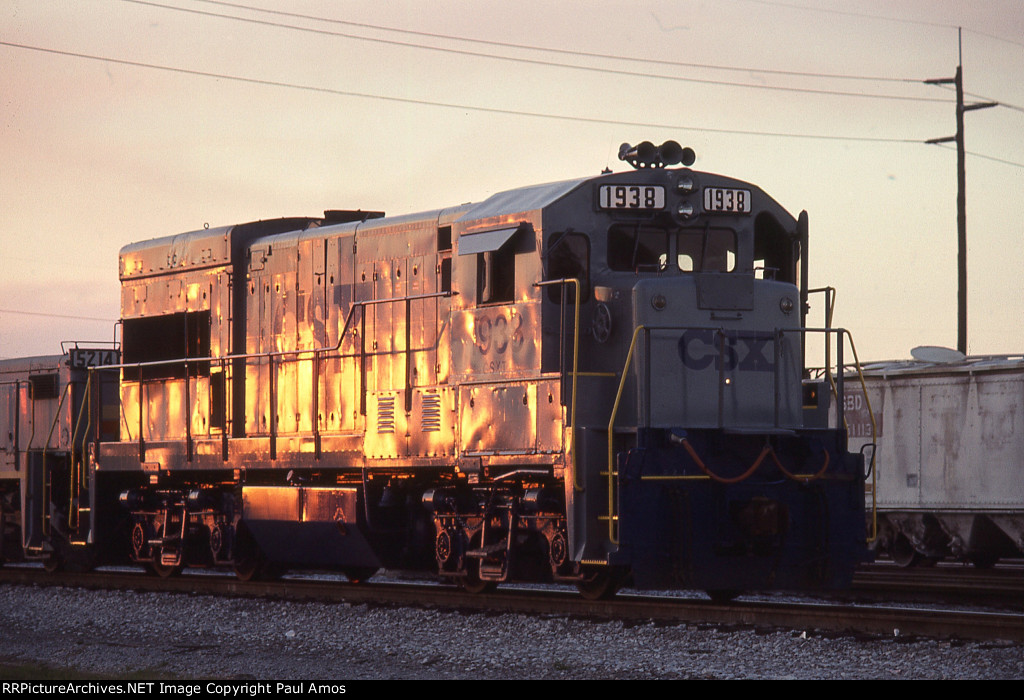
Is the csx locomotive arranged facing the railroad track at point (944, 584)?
no

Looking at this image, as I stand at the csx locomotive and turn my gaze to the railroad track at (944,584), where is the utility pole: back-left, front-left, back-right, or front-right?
front-left

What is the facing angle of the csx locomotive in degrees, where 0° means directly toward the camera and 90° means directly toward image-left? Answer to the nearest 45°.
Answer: approximately 315°

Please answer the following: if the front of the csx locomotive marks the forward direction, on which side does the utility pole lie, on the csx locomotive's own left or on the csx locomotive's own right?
on the csx locomotive's own left

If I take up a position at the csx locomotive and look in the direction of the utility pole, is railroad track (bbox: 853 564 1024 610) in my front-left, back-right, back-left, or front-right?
front-right
